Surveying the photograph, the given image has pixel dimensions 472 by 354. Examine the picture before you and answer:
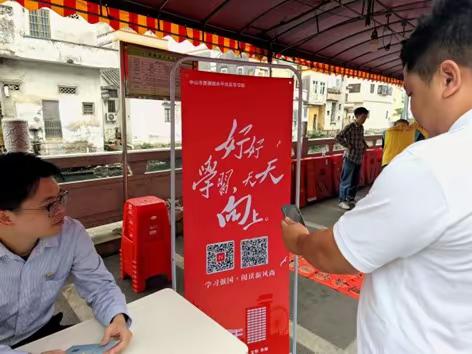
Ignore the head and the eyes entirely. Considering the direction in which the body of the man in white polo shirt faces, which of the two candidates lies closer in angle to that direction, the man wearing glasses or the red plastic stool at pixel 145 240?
the red plastic stool

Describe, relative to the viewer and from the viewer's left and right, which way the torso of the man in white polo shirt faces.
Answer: facing away from the viewer and to the left of the viewer

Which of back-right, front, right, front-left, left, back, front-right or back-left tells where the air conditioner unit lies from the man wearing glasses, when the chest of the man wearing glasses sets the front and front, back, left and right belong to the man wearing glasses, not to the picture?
back-left

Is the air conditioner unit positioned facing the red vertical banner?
yes

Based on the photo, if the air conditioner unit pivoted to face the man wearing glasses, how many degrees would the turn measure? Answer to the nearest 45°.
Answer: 0° — it already faces them

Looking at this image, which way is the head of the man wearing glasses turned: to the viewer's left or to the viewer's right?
to the viewer's right

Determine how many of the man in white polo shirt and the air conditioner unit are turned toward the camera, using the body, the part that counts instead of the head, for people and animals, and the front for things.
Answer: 1

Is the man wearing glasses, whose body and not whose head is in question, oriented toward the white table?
yes

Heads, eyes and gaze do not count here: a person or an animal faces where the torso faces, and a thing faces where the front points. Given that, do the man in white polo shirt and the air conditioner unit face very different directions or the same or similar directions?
very different directions

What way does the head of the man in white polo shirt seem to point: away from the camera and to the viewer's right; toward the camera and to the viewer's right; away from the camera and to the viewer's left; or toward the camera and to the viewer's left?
away from the camera and to the viewer's left

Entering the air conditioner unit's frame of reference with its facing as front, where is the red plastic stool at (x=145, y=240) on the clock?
The red plastic stool is roughly at 12 o'clock from the air conditioner unit.

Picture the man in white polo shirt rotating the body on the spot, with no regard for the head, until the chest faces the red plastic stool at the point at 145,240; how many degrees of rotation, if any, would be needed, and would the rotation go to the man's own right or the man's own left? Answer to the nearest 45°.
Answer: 0° — they already face it

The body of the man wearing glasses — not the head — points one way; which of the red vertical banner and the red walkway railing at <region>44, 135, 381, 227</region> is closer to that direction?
the red vertical banner
